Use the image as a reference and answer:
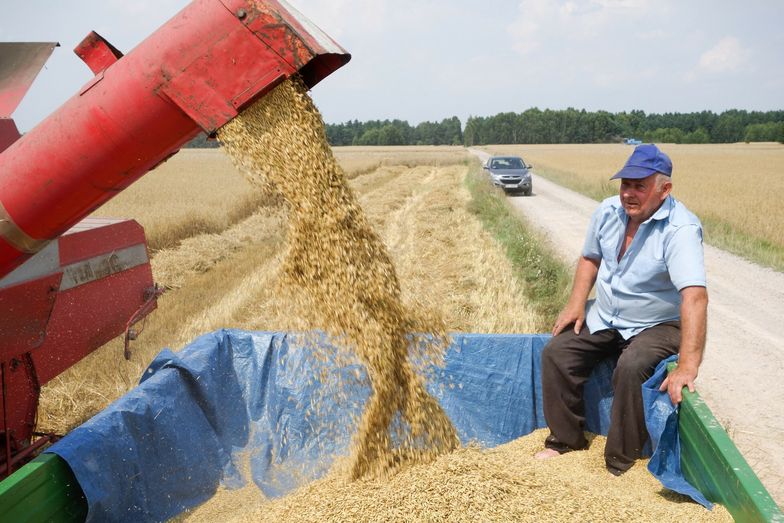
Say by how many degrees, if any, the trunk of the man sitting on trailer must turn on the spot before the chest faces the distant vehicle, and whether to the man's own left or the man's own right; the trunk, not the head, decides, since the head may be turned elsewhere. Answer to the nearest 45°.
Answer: approximately 135° to the man's own right

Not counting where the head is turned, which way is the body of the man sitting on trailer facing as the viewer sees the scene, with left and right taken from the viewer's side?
facing the viewer and to the left of the viewer

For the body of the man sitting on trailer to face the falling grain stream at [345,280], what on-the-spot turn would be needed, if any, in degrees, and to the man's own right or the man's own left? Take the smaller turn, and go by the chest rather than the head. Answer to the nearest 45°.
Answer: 0° — they already face it

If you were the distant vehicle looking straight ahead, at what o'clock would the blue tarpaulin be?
The blue tarpaulin is roughly at 12 o'clock from the distant vehicle.

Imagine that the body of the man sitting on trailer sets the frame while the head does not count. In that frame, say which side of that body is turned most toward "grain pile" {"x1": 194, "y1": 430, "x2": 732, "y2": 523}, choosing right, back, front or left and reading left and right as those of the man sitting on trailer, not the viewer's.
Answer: front

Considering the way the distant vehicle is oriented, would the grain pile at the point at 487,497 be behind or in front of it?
in front

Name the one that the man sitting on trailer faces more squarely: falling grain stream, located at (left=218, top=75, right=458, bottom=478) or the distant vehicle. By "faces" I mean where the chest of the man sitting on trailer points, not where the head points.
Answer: the falling grain stream

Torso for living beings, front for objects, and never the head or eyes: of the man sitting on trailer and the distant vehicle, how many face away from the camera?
0

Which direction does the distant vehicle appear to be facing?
toward the camera

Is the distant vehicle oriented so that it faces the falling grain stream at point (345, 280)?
yes
